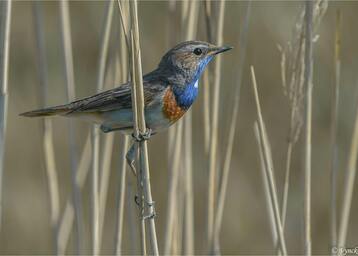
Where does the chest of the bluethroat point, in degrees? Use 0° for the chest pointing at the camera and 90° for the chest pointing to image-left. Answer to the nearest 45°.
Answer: approximately 270°

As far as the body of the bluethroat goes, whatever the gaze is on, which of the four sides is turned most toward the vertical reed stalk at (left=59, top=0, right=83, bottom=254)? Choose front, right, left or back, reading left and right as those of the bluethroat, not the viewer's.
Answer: back

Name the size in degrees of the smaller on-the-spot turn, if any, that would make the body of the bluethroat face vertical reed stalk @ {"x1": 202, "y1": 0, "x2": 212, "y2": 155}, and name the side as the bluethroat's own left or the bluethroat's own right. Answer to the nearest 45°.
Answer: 0° — it already faces it

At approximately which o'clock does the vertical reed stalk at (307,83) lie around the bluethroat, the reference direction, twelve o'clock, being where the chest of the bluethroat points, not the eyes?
The vertical reed stalk is roughly at 11 o'clock from the bluethroat.
